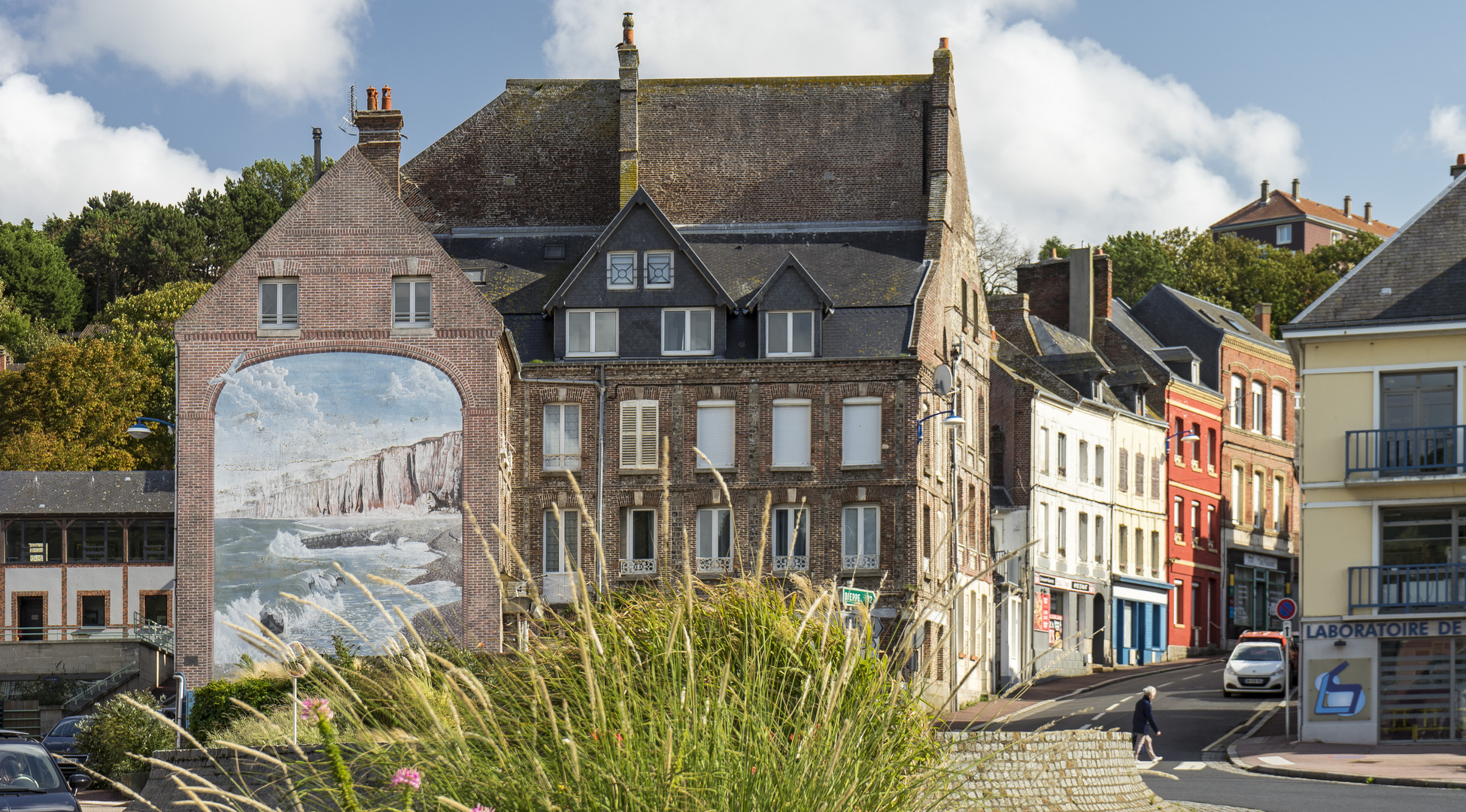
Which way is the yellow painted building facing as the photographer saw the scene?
facing the viewer

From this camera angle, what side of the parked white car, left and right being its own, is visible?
front

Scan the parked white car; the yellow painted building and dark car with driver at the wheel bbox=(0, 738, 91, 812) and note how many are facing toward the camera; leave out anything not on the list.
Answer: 3

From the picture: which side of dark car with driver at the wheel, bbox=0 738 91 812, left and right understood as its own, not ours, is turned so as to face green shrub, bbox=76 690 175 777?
back

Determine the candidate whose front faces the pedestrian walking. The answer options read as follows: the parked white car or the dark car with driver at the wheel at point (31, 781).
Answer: the parked white car

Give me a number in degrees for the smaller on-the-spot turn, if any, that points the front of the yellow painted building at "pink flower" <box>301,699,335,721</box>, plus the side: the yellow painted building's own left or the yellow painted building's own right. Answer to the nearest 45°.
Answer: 0° — it already faces it

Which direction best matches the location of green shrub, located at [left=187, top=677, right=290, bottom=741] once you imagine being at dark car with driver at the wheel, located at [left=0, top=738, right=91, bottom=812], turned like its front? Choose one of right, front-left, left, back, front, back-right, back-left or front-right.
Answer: back

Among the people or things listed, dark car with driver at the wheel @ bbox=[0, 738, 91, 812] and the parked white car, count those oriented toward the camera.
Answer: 2

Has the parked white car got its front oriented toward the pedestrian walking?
yes

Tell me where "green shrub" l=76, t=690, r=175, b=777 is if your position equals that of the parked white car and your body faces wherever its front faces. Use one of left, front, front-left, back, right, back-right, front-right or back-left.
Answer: front-right
